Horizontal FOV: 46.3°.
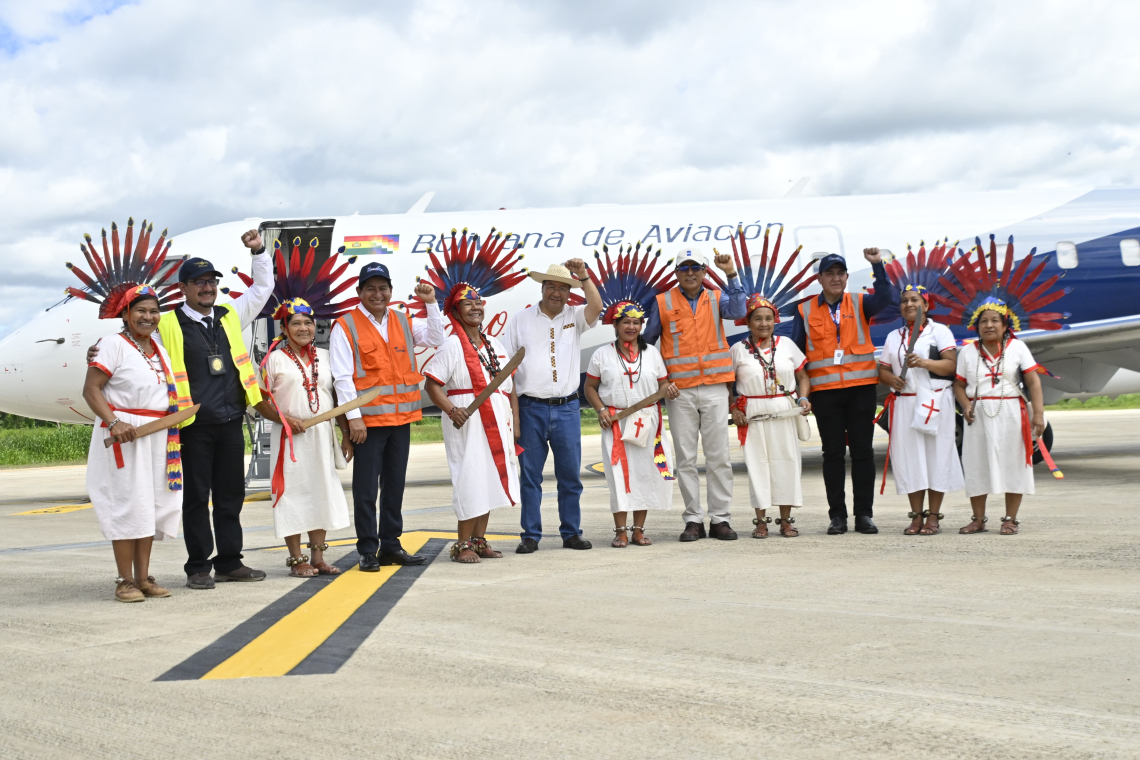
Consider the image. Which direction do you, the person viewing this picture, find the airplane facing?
facing to the left of the viewer

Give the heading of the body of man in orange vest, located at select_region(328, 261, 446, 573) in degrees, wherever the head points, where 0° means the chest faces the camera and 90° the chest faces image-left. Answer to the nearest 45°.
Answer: approximately 315°

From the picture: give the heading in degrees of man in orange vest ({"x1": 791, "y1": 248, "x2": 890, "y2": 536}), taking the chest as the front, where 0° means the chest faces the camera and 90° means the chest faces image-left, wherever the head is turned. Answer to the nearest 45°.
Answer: approximately 0°

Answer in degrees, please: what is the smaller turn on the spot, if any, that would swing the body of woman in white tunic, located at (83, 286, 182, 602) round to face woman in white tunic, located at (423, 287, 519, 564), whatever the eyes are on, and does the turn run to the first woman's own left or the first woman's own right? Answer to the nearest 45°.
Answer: approximately 45° to the first woman's own left

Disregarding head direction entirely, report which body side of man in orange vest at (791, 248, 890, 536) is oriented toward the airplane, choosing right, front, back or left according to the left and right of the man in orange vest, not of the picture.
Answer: back

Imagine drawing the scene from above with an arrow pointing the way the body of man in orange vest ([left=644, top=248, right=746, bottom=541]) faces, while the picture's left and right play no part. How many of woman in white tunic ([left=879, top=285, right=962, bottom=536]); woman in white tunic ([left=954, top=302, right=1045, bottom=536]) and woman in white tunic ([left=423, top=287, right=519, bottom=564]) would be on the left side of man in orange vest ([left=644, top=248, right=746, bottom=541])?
2
